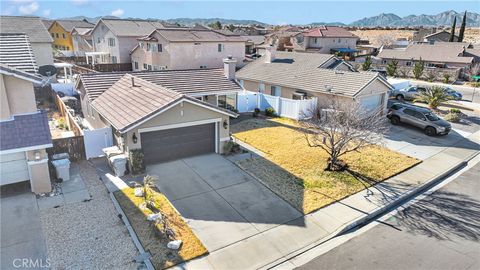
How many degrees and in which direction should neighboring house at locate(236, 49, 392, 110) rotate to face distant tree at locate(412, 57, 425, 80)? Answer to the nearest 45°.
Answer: approximately 90° to its left

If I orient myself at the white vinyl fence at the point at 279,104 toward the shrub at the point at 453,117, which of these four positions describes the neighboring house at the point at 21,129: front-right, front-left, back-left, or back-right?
back-right

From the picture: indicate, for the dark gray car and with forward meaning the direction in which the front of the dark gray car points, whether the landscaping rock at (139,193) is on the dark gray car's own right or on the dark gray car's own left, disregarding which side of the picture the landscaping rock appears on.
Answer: on the dark gray car's own right

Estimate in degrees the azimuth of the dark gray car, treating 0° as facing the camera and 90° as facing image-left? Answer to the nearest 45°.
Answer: approximately 315°

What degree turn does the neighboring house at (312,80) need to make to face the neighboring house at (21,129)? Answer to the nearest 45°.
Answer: approximately 90° to its right

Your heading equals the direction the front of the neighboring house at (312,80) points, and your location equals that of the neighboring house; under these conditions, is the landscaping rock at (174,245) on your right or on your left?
on your right

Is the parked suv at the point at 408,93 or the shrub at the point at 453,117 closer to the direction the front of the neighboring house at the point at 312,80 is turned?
the shrub

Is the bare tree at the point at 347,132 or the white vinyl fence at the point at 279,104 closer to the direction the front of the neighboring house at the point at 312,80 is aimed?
the bare tree

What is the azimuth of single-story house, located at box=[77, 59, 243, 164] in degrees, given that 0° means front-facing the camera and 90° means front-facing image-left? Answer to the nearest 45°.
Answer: approximately 315°

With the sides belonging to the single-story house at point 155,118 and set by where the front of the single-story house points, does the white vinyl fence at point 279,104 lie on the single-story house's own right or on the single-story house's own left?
on the single-story house's own left
